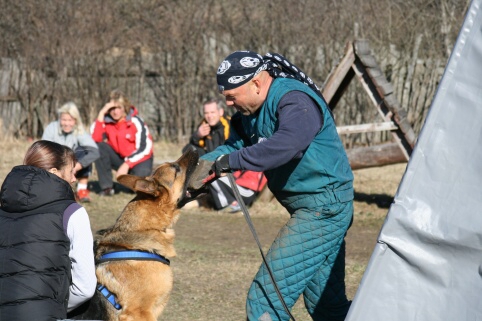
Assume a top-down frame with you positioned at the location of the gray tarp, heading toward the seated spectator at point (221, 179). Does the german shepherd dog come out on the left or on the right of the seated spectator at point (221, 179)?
left

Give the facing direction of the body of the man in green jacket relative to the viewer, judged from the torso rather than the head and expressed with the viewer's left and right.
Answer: facing to the left of the viewer

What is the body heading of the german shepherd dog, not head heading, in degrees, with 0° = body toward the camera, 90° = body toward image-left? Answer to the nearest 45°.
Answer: approximately 270°

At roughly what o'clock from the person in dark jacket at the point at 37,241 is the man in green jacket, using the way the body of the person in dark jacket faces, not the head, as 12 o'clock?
The man in green jacket is roughly at 1 o'clock from the person in dark jacket.

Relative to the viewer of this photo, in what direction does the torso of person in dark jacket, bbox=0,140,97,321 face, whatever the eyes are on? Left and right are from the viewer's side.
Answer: facing away from the viewer and to the right of the viewer

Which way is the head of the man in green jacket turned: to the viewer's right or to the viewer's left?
to the viewer's left

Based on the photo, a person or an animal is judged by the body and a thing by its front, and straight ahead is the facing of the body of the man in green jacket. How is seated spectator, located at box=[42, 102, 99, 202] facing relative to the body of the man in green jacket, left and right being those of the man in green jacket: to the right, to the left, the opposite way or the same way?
to the left

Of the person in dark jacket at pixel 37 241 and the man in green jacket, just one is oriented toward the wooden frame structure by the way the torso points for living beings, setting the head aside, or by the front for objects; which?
the person in dark jacket

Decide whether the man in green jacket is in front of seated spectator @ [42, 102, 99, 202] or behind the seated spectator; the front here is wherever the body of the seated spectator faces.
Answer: in front

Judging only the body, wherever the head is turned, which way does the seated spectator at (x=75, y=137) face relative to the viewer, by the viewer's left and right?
facing the viewer

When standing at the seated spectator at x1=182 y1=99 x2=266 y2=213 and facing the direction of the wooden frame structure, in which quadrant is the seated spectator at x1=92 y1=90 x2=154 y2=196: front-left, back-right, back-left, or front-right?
back-left

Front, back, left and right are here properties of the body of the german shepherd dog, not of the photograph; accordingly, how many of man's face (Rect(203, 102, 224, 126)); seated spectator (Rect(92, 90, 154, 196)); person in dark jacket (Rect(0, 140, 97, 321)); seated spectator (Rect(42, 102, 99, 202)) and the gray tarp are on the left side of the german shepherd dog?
3

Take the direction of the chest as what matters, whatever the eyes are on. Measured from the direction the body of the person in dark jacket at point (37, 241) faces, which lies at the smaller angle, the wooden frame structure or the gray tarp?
the wooden frame structure

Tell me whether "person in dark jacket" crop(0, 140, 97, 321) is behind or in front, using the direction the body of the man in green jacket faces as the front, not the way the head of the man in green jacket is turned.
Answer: in front
